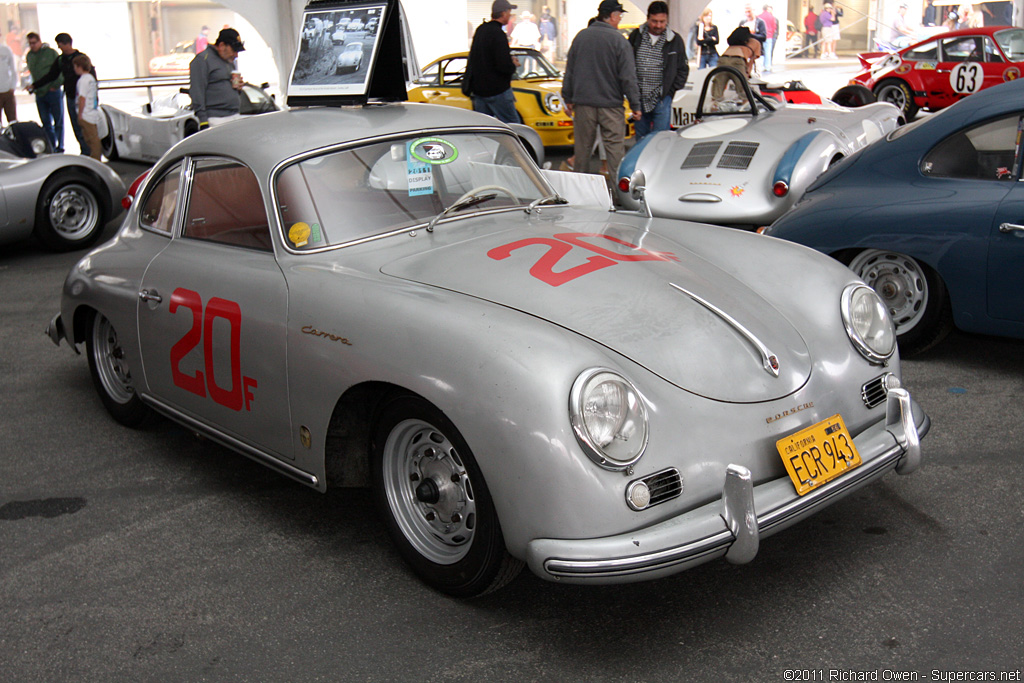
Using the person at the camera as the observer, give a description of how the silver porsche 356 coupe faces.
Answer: facing the viewer and to the right of the viewer

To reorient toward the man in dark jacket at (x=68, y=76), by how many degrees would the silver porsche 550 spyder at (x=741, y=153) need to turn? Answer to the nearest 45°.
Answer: approximately 90° to its left

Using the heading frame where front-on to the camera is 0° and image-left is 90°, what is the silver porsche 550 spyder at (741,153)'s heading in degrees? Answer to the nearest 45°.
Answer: approximately 225°

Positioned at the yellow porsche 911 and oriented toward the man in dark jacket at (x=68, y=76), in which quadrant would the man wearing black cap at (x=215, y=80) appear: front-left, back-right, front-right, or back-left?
front-left

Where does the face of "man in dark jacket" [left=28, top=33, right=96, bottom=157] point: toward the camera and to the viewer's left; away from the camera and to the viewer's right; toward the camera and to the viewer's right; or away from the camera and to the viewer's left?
toward the camera and to the viewer's left

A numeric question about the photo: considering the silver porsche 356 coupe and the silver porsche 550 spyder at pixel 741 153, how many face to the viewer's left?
0

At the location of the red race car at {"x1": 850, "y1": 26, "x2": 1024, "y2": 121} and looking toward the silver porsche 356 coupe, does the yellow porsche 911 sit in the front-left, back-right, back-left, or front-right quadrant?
front-right

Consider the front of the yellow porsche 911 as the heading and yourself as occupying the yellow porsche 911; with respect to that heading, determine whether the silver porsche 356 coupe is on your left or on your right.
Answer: on your right

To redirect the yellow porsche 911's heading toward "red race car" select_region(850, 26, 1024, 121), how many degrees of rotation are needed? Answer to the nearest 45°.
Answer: approximately 90° to its left

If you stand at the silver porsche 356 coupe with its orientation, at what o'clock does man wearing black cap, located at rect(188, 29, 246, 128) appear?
The man wearing black cap is roughly at 7 o'clock from the silver porsche 356 coupe.

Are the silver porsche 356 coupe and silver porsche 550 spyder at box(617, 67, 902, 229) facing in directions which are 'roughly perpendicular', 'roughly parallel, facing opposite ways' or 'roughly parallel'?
roughly perpendicular
